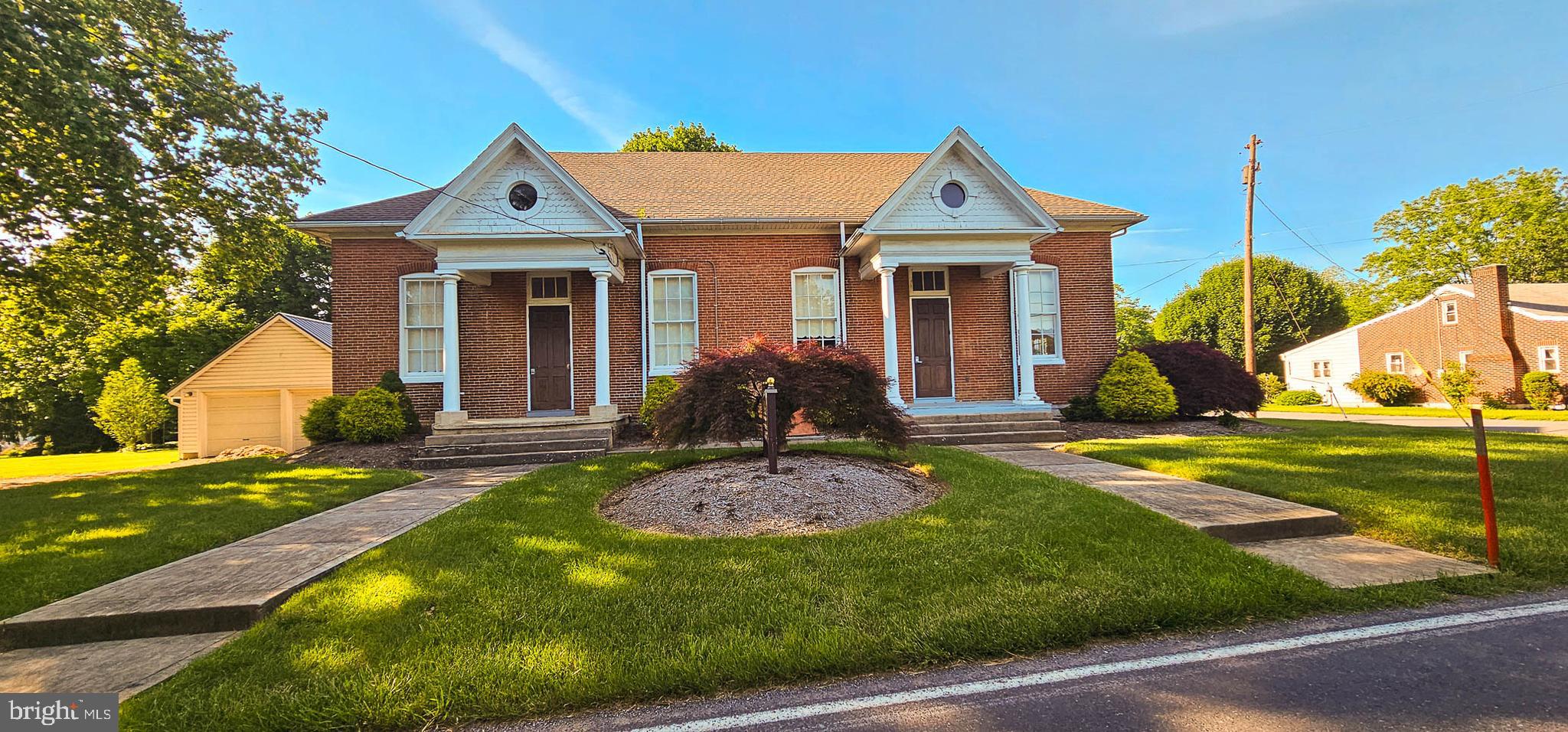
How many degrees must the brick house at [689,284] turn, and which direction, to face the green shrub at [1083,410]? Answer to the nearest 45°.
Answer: approximately 90° to its left

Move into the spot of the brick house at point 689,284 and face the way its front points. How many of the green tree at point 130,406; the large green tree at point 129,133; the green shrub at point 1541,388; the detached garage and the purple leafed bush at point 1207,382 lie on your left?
2

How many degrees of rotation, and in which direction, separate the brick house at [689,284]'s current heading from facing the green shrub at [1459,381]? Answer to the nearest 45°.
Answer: approximately 90° to its left

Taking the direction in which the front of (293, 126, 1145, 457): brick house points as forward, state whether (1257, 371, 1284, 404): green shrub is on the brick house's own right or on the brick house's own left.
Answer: on the brick house's own left

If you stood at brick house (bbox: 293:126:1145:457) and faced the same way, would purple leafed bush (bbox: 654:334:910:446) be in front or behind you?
in front

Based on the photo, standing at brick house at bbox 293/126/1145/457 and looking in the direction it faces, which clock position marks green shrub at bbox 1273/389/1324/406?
The green shrub is roughly at 8 o'clock from the brick house.

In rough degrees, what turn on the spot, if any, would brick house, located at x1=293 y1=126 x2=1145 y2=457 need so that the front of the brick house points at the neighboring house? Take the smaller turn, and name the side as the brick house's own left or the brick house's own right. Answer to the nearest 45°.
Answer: approximately 90° to the brick house's own left

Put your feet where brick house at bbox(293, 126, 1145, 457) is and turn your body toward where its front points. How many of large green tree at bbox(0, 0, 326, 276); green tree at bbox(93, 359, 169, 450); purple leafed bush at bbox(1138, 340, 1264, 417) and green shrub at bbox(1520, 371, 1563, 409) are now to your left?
2

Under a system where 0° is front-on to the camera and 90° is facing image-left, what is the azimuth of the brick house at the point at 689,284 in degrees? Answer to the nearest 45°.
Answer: approximately 0°

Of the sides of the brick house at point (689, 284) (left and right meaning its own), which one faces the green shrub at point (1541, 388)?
left

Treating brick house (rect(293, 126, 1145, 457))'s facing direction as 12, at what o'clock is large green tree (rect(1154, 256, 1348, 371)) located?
The large green tree is roughly at 8 o'clock from the brick house.
